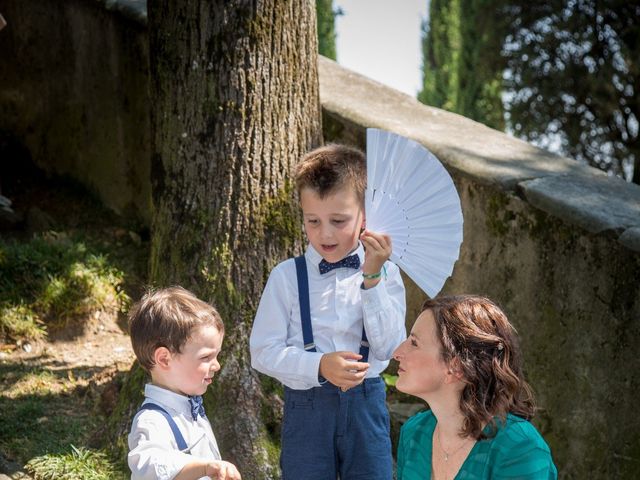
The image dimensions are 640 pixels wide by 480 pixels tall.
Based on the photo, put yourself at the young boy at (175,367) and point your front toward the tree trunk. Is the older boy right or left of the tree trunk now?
right

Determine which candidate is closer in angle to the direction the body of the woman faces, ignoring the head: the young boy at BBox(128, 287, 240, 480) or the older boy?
the young boy

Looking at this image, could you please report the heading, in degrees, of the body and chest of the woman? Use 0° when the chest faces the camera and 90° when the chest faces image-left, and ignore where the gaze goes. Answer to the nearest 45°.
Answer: approximately 45°

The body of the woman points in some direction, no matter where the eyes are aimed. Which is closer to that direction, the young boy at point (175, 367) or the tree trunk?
the young boy

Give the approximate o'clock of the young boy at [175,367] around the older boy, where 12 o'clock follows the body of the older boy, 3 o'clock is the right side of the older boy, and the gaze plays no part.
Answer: The young boy is roughly at 2 o'clock from the older boy.

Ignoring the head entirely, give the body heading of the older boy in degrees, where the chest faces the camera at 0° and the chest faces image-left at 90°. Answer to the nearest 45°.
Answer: approximately 0°

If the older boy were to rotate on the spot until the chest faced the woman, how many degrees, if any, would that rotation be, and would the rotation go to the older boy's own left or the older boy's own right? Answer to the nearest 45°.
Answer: approximately 45° to the older boy's own left

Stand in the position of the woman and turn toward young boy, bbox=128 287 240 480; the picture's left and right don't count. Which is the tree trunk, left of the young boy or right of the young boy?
right

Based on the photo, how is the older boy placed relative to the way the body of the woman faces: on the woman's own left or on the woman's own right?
on the woman's own right

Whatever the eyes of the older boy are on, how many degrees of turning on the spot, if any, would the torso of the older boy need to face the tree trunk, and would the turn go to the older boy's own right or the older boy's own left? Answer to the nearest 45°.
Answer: approximately 135° to the older boy's own right

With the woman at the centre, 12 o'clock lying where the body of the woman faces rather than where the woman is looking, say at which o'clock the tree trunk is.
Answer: The tree trunk is roughly at 3 o'clock from the woman.
